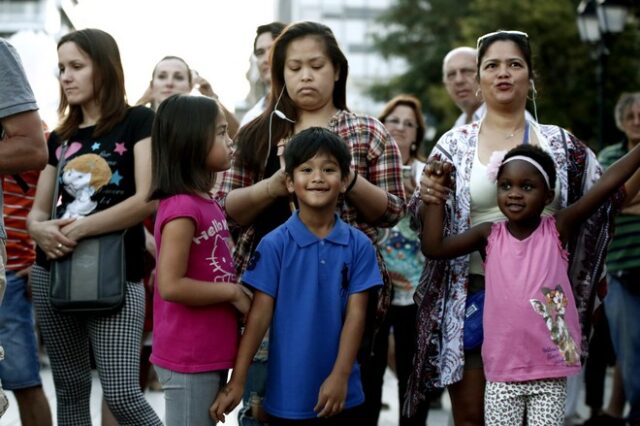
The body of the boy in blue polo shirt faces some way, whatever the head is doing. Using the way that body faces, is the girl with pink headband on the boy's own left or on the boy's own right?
on the boy's own left

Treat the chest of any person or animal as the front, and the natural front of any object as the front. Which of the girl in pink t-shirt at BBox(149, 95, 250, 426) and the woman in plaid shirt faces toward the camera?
the woman in plaid shirt

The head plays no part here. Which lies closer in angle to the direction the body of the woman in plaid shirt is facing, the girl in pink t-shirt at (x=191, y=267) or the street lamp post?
the girl in pink t-shirt

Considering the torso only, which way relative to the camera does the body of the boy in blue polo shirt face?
toward the camera

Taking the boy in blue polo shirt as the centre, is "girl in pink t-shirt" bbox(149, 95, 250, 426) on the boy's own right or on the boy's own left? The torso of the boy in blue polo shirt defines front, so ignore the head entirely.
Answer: on the boy's own right

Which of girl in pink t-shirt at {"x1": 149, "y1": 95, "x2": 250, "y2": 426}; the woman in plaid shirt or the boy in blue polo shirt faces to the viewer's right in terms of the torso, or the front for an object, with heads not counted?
the girl in pink t-shirt

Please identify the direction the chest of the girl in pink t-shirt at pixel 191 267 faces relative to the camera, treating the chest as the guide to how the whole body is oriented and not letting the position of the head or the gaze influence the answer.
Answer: to the viewer's right

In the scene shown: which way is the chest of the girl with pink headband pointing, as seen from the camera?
toward the camera

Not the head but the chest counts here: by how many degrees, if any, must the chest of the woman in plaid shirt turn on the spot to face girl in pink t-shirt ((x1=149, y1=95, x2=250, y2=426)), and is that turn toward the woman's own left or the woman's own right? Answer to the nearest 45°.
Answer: approximately 45° to the woman's own right

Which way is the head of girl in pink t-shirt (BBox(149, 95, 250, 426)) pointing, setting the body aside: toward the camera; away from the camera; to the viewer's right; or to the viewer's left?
to the viewer's right

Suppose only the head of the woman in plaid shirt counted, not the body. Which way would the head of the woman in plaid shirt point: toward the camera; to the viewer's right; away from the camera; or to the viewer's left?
toward the camera

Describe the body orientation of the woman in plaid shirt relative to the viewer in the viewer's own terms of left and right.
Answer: facing the viewer

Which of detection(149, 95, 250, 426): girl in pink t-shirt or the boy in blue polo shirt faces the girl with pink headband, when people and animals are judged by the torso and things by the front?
the girl in pink t-shirt
